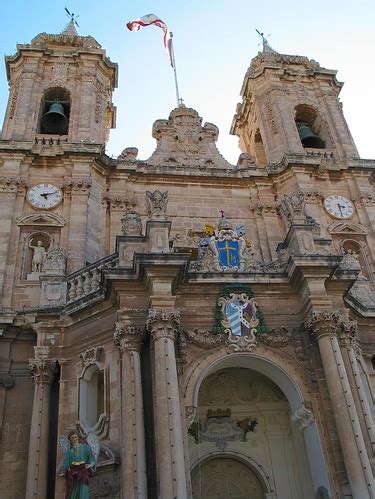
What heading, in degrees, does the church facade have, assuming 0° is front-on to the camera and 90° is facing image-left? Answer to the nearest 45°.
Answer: approximately 0°
